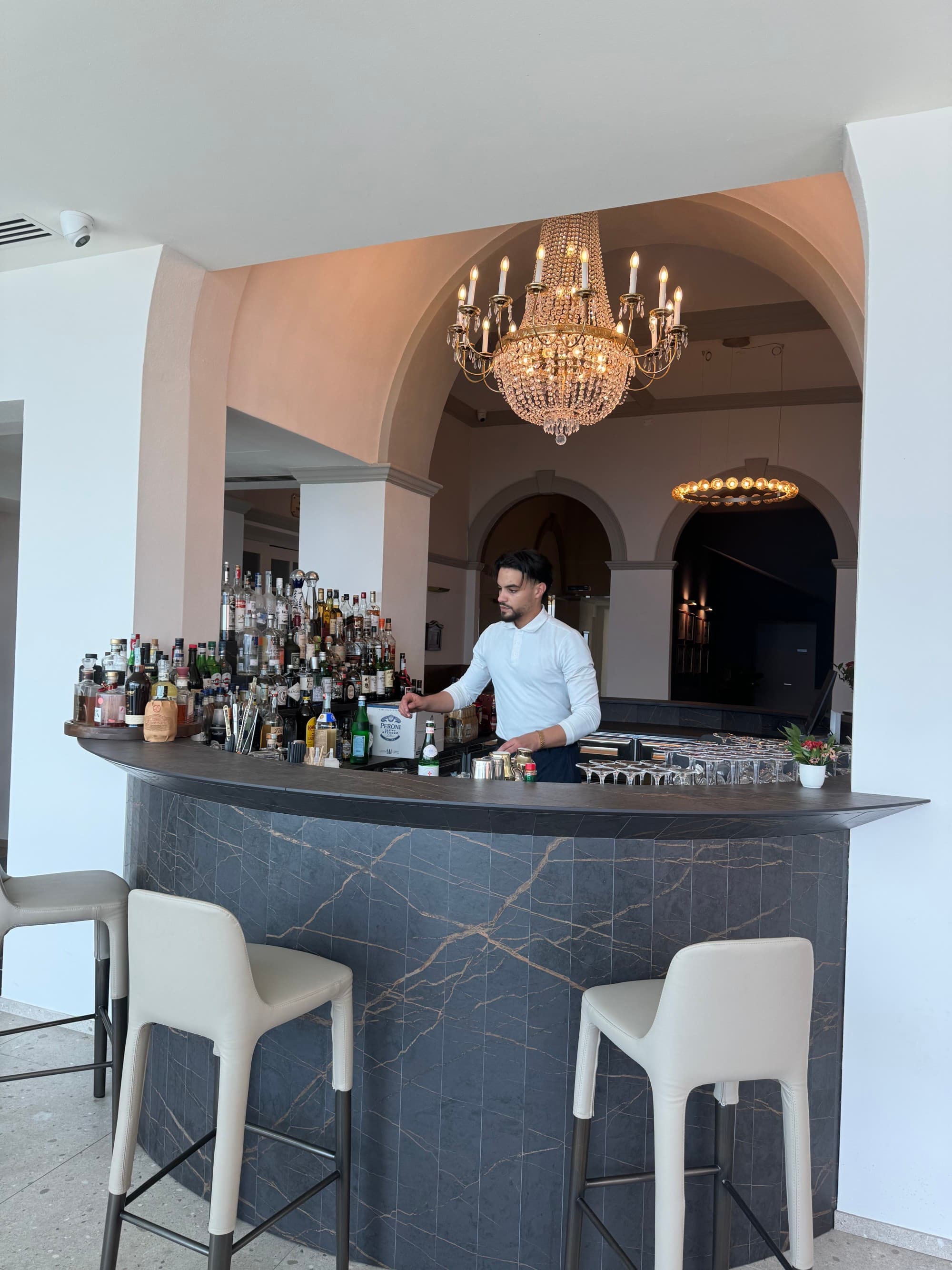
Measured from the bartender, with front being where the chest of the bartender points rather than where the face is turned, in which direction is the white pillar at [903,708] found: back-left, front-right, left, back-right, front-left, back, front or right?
left

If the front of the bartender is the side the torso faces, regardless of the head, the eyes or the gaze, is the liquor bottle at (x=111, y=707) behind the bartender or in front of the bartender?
in front

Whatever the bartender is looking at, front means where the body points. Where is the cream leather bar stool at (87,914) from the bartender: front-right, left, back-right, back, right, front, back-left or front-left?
front

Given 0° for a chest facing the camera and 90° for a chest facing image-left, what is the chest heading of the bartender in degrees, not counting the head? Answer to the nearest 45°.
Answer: approximately 45°

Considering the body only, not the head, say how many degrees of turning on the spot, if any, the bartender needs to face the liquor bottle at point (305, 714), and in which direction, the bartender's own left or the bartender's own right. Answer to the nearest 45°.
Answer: approximately 90° to the bartender's own right

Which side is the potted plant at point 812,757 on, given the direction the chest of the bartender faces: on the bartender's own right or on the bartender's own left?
on the bartender's own left

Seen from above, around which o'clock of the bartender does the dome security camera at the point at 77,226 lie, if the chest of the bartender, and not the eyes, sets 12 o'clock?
The dome security camera is roughly at 1 o'clock from the bartender.

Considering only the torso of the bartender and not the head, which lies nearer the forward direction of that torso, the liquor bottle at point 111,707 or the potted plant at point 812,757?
the liquor bottle

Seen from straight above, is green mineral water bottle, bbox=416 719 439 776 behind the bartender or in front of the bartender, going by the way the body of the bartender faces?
in front

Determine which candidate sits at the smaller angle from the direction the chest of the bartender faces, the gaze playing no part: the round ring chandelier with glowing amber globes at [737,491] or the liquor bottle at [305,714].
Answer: the liquor bottle

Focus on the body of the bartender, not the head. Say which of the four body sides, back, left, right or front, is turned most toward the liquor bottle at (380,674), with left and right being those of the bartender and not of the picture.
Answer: right

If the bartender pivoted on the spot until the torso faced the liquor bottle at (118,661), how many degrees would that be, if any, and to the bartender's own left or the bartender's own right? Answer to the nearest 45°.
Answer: approximately 45° to the bartender's own right

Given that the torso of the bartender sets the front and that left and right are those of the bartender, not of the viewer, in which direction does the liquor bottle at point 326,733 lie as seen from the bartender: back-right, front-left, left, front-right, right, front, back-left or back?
front-right

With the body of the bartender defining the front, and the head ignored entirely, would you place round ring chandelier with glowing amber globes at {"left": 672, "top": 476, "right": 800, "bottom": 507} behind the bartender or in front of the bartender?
behind
